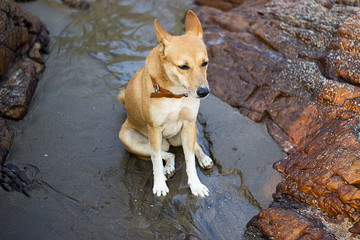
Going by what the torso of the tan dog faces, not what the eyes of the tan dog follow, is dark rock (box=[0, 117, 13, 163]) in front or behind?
behind

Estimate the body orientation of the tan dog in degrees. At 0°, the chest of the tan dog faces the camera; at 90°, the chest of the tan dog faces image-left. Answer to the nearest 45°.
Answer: approximately 315°

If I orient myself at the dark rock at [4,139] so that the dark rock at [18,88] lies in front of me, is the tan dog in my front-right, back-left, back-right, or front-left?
back-right

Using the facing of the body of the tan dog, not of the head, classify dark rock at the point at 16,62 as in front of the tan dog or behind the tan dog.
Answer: behind

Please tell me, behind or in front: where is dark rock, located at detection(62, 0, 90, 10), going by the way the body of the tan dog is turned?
behind
